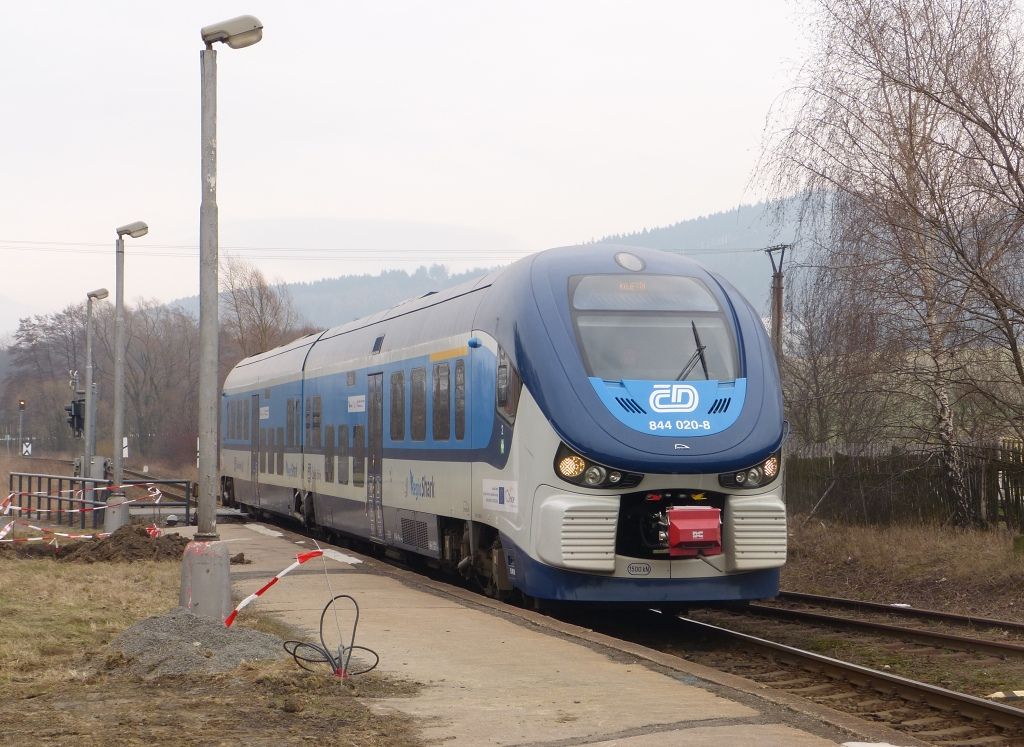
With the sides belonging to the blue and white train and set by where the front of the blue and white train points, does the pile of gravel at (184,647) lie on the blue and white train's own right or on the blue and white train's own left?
on the blue and white train's own right

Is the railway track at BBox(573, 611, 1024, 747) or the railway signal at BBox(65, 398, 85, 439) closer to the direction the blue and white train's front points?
the railway track

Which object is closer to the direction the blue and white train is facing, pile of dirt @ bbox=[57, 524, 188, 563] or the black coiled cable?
the black coiled cable

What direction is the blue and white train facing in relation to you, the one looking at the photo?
facing the viewer and to the right of the viewer

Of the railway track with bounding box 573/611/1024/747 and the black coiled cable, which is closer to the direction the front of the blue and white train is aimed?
the railway track

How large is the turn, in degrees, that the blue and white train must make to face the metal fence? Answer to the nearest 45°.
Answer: approximately 180°

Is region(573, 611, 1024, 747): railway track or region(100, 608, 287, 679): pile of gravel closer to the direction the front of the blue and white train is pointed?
the railway track

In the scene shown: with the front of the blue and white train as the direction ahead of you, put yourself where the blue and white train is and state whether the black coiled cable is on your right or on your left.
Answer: on your right

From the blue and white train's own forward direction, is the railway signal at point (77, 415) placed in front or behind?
behind

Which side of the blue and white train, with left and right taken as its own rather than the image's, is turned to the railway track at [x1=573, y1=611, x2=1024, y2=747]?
front
